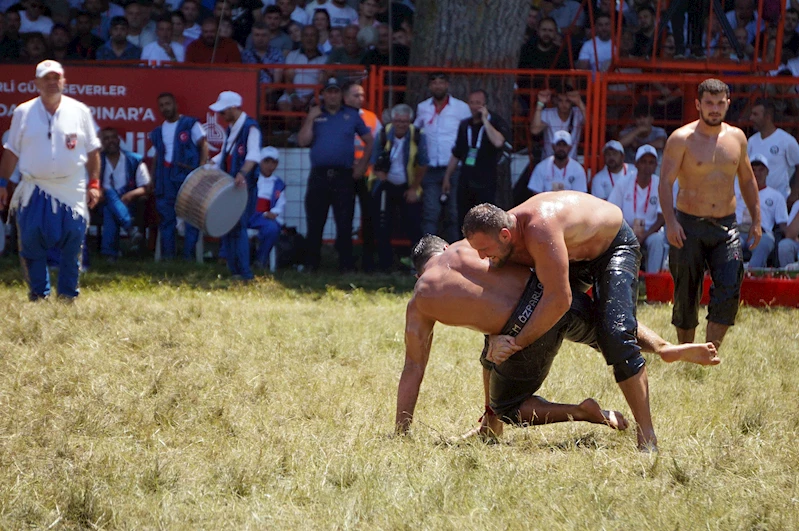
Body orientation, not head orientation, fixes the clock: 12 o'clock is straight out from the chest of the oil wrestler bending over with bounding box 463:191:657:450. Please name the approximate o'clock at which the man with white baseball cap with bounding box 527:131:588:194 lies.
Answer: The man with white baseball cap is roughly at 3 o'clock from the oil wrestler bending over.

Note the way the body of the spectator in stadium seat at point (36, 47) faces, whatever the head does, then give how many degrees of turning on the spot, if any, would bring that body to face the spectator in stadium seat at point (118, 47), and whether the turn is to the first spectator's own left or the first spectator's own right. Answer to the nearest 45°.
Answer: approximately 90° to the first spectator's own left

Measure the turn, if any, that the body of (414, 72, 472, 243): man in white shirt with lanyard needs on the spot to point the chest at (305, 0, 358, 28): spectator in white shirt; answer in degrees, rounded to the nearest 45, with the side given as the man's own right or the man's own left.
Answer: approximately 135° to the man's own right

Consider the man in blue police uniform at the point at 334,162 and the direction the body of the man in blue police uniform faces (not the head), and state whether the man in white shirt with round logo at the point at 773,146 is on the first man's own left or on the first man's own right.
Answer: on the first man's own left

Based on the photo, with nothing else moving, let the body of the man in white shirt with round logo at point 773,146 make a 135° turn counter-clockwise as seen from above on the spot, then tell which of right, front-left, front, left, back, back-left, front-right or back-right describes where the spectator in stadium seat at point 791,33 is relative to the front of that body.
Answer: left

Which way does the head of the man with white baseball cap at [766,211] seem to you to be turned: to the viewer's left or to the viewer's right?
to the viewer's left

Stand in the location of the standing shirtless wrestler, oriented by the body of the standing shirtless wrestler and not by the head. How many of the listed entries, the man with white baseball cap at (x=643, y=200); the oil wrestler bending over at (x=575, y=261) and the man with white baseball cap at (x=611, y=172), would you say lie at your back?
2

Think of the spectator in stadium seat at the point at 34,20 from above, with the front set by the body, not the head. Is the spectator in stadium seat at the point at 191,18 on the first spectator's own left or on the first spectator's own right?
on the first spectator's own left

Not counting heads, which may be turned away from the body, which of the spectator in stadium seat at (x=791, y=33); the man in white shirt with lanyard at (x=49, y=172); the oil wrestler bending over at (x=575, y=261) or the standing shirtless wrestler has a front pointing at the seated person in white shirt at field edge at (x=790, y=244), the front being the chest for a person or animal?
the spectator in stadium seat at (x=791, y=33)

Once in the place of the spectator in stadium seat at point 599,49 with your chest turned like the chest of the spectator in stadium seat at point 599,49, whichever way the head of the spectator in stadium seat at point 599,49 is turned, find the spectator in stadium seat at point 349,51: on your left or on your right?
on your right

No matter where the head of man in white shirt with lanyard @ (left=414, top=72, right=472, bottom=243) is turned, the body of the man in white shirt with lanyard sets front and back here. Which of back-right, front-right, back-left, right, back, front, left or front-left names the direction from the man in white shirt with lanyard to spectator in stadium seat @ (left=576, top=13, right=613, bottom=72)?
back-left

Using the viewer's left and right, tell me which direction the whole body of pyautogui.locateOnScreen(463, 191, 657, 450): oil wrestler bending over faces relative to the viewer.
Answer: facing to the left of the viewer

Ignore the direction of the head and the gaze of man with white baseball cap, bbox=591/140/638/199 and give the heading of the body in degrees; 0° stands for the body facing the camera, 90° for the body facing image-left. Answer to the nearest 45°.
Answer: approximately 0°

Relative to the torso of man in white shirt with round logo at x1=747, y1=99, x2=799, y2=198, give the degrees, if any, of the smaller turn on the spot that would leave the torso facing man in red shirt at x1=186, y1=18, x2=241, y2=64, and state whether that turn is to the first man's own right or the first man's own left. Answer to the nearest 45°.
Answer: approximately 45° to the first man's own right
